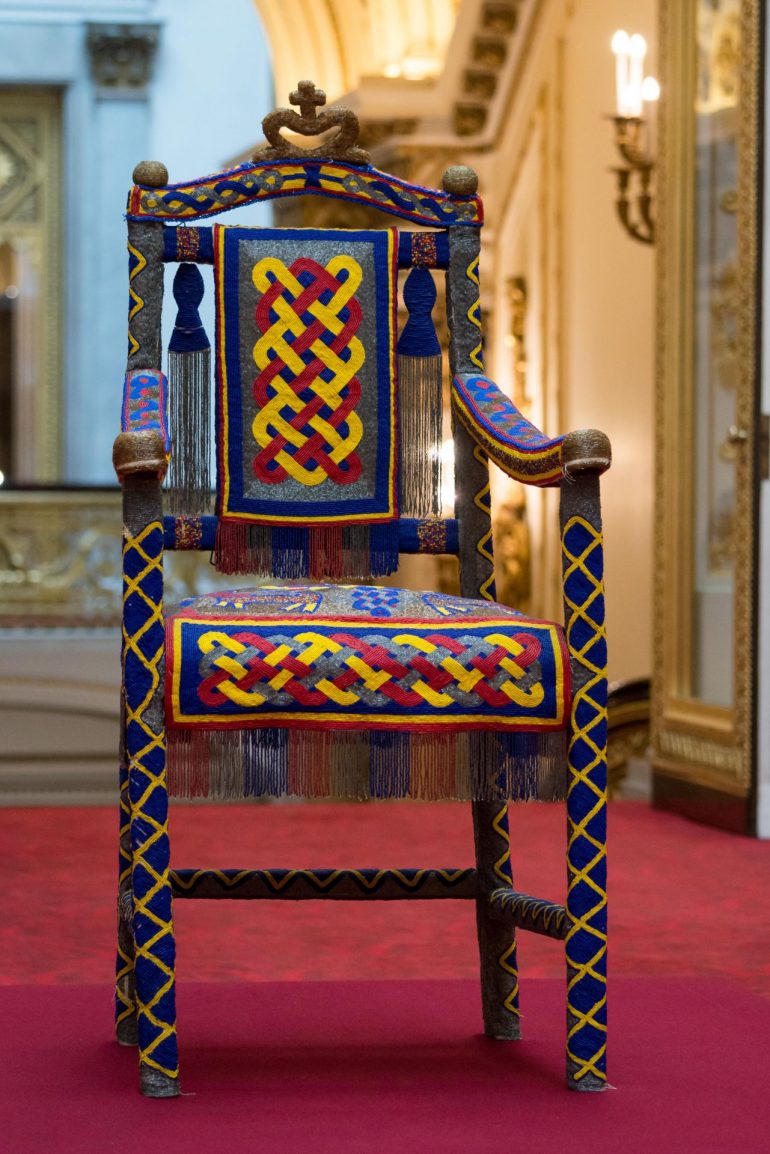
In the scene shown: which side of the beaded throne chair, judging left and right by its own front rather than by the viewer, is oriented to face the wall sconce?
back

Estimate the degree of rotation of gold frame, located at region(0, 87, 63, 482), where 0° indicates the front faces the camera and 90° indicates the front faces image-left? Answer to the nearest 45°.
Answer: approximately 0°

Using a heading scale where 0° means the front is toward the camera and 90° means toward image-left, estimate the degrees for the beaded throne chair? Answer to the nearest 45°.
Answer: approximately 0°
